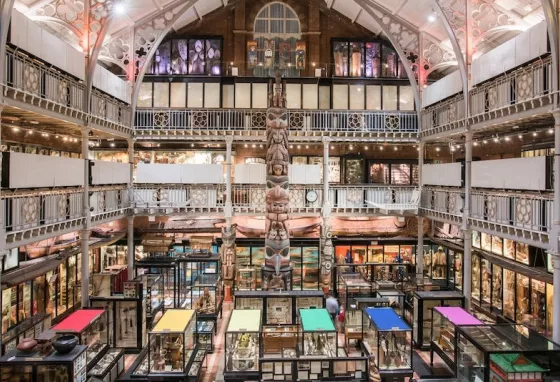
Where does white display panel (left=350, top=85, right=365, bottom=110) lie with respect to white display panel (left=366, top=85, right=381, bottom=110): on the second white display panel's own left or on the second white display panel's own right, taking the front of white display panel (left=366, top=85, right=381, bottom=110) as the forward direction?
on the second white display panel's own right

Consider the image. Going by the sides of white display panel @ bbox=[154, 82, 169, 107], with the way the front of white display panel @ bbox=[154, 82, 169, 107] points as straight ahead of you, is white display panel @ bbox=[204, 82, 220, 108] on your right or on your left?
on your left

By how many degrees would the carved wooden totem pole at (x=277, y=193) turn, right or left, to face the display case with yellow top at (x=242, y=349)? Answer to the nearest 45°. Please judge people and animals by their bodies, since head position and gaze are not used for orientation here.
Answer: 0° — it already faces it

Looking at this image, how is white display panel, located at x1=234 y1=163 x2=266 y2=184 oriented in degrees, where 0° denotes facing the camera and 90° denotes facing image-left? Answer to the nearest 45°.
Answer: approximately 0°
